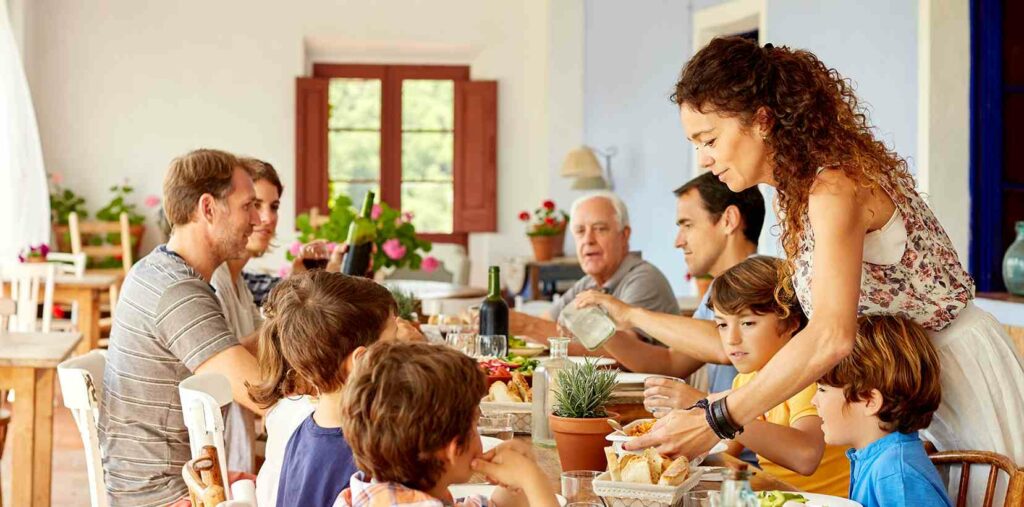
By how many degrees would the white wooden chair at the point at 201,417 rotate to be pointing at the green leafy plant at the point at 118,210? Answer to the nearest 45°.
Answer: approximately 45° to its left

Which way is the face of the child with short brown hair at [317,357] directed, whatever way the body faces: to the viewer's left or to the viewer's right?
to the viewer's right

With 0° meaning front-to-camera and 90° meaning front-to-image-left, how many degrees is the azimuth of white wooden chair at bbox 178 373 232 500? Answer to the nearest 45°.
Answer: approximately 225°

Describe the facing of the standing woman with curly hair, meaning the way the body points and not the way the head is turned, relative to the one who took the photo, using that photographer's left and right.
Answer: facing to the left of the viewer

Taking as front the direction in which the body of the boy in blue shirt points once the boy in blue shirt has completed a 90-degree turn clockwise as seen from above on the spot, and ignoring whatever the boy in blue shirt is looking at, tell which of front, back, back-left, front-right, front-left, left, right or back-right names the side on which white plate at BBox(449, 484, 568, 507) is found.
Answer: back-left

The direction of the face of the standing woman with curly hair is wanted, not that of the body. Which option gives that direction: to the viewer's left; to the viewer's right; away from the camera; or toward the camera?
to the viewer's left

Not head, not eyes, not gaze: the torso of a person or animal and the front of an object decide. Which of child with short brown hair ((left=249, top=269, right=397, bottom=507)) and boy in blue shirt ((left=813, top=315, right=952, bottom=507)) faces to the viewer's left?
the boy in blue shirt

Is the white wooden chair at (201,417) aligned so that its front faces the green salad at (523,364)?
yes

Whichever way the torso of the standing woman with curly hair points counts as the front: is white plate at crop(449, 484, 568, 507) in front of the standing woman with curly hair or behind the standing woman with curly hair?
in front

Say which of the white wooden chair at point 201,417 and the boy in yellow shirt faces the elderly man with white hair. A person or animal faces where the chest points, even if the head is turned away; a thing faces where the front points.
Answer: the white wooden chair

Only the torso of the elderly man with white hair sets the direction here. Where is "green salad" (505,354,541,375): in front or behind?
in front

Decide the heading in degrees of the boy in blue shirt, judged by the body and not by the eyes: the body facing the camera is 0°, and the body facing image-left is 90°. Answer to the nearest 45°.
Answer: approximately 90°

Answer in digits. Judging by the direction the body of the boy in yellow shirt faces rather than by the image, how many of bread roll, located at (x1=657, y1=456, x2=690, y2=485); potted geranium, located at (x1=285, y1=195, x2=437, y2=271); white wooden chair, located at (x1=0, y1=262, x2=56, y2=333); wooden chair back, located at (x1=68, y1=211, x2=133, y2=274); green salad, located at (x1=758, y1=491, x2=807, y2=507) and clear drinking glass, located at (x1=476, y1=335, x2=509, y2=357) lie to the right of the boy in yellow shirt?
4

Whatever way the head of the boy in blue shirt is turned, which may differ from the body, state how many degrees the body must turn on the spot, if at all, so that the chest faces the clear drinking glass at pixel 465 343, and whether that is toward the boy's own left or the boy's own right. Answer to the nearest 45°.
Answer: approximately 45° to the boy's own right

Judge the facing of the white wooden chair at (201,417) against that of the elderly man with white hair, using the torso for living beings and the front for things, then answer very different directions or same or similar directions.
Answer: very different directions
